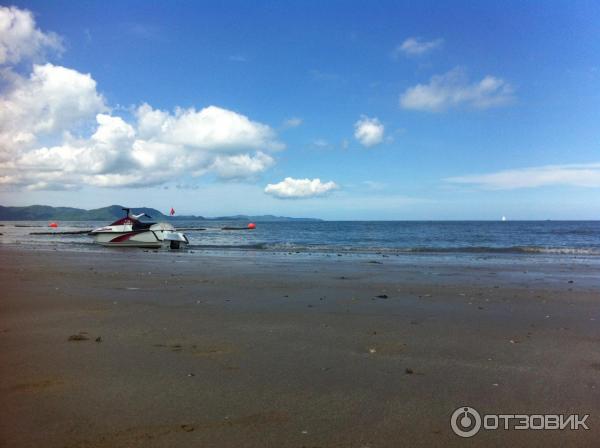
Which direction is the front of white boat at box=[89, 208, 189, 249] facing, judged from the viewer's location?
facing to the left of the viewer
